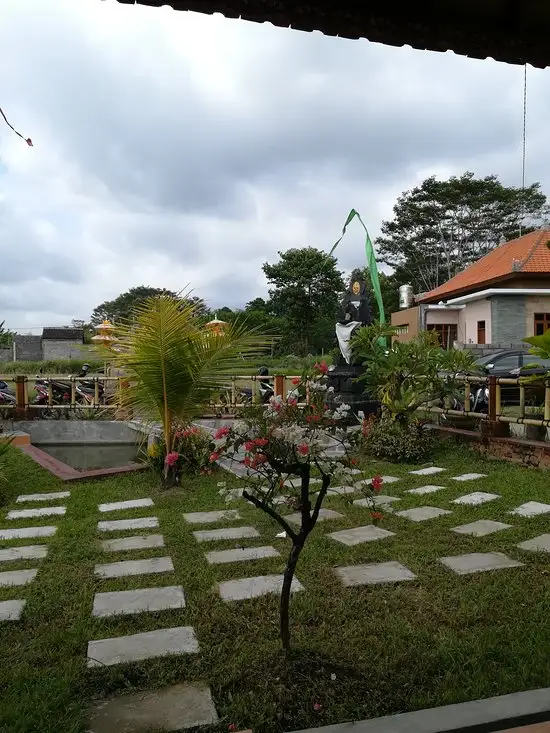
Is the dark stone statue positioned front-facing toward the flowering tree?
yes

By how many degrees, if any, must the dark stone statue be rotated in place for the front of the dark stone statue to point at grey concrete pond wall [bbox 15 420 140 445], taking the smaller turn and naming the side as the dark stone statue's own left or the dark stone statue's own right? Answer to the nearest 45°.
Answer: approximately 90° to the dark stone statue's own right

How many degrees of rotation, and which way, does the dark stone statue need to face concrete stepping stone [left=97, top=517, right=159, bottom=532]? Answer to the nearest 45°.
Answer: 0° — it already faces it

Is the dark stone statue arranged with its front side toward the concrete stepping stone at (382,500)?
yes

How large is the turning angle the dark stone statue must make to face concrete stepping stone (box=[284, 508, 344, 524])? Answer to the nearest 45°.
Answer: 0° — it already faces it

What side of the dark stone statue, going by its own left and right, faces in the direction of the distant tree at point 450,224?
back

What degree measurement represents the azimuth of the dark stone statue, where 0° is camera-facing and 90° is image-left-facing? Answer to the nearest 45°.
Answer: approximately 0°

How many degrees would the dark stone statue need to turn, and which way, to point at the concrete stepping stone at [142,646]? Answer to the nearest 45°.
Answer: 0° — it already faces it

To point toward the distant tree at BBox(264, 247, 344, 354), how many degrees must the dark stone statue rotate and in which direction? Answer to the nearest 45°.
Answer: approximately 180°
